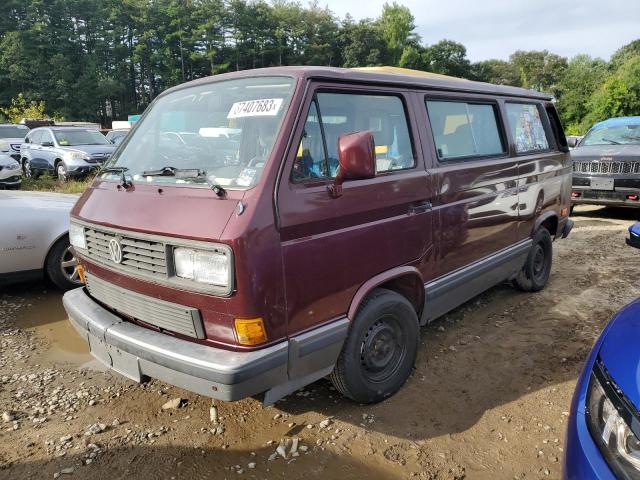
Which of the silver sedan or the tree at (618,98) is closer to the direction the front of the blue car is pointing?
the silver sedan

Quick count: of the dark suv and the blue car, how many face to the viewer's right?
0

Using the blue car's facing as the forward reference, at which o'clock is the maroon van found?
The maroon van is roughly at 2 o'clock from the blue car.

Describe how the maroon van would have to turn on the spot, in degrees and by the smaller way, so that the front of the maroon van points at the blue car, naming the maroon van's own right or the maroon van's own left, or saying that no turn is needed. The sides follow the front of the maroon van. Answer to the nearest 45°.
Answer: approximately 90° to the maroon van's own left

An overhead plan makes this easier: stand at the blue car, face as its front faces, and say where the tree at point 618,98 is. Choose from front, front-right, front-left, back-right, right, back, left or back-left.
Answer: back-right

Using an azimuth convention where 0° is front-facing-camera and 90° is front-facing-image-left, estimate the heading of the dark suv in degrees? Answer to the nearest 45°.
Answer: approximately 0°

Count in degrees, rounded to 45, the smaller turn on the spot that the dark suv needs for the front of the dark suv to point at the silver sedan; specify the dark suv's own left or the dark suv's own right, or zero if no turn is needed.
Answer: approximately 45° to the dark suv's own right

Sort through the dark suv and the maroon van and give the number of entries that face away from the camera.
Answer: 0

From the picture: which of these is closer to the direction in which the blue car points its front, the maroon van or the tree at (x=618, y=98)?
the maroon van

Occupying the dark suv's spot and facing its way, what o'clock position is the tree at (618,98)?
The tree is roughly at 6 o'clock from the dark suv.

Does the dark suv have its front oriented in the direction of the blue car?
yes

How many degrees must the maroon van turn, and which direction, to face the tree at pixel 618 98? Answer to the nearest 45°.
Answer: approximately 180°
